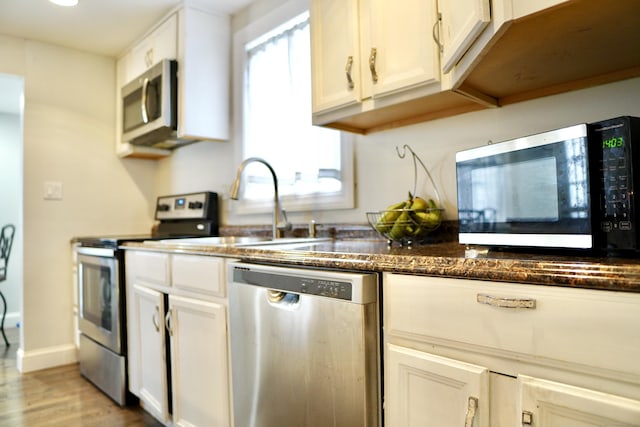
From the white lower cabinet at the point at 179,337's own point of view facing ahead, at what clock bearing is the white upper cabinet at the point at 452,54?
The white upper cabinet is roughly at 9 o'clock from the white lower cabinet.

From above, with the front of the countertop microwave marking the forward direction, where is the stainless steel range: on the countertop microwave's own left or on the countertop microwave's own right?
on the countertop microwave's own right

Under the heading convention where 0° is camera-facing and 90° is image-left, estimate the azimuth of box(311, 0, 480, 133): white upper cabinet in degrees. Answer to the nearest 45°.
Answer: approximately 45°

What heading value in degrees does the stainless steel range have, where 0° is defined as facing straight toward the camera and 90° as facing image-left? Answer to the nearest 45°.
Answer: approximately 45°

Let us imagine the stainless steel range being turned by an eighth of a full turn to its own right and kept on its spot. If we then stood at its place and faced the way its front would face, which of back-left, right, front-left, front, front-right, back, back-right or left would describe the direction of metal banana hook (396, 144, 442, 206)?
back-left

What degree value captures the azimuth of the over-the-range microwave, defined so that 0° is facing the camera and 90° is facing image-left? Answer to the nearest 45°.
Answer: approximately 45°

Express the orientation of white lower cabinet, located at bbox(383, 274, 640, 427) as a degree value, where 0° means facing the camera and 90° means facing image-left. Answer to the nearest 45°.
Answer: approximately 45°

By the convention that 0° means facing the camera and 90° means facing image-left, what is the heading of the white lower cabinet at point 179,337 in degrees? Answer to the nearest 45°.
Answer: approximately 45°

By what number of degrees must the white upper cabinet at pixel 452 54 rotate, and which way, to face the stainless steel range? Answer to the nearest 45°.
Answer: approximately 45° to its right

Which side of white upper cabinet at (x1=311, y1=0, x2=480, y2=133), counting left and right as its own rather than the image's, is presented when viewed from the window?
right

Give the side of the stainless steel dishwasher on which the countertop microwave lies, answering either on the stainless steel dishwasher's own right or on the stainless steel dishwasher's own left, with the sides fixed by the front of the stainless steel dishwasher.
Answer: on the stainless steel dishwasher's own left

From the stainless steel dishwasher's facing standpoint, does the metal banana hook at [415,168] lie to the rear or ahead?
to the rear
